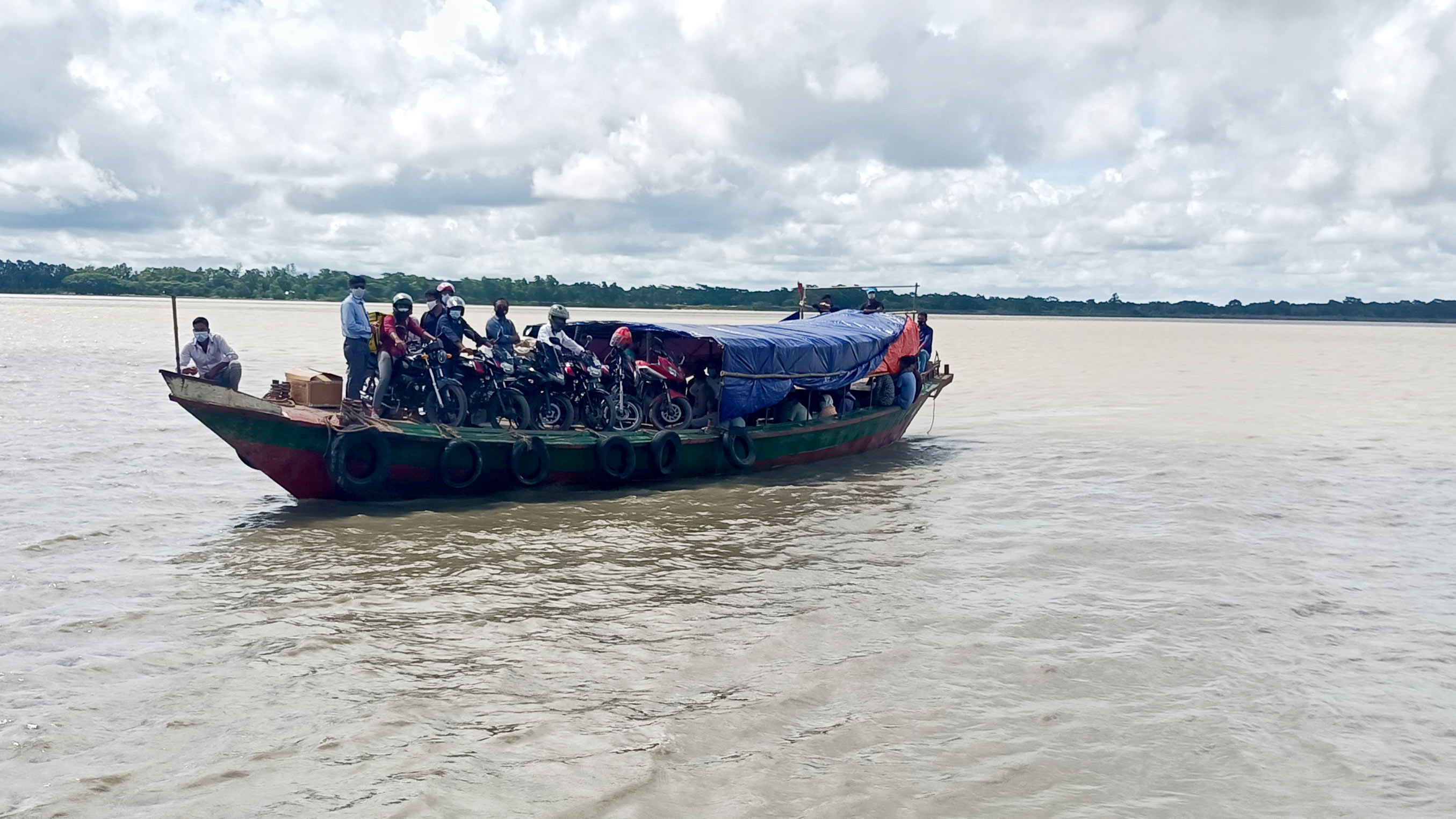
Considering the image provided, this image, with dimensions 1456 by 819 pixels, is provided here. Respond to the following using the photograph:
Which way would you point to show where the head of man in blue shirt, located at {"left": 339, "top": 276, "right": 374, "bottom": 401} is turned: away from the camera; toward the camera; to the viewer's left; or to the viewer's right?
toward the camera

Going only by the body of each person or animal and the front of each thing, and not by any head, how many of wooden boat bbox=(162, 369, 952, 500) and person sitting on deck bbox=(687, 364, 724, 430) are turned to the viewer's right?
0

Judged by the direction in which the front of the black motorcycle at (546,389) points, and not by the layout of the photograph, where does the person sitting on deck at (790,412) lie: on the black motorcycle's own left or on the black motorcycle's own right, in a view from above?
on the black motorcycle's own left

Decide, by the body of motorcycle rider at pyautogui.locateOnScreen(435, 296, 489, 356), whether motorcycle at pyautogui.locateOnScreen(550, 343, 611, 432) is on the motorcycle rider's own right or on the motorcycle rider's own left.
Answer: on the motorcycle rider's own left

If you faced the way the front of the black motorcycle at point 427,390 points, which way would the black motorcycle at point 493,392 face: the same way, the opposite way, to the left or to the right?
the same way

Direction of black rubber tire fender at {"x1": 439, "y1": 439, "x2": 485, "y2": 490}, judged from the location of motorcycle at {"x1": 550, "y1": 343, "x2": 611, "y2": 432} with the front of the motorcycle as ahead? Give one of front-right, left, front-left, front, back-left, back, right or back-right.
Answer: right

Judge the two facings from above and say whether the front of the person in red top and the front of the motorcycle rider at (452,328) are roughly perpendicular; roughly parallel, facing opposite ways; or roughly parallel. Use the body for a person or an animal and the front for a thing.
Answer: roughly parallel

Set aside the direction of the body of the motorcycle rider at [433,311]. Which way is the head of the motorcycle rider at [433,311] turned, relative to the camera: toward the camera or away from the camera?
toward the camera

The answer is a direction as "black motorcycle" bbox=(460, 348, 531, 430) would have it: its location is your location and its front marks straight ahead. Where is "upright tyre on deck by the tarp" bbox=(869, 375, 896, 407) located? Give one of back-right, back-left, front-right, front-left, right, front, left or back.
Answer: left
